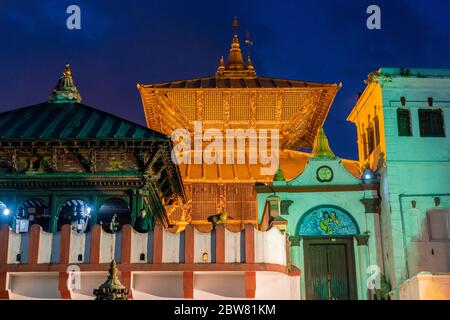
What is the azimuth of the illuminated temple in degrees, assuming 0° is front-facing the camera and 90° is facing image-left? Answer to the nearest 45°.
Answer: approximately 0°

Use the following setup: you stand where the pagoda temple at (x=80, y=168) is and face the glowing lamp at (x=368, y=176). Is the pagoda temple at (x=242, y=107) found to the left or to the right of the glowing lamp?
left
